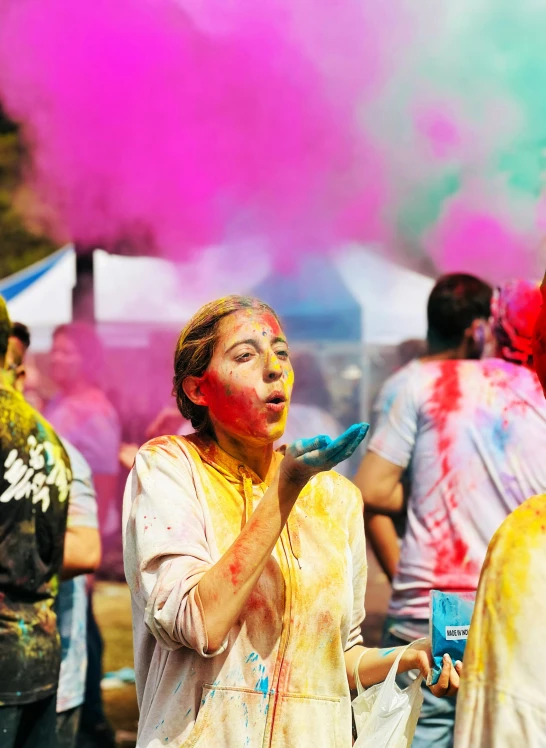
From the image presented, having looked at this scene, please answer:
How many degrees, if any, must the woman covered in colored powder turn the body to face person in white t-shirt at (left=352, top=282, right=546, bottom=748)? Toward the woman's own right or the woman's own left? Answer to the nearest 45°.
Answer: approximately 135° to the woman's own left

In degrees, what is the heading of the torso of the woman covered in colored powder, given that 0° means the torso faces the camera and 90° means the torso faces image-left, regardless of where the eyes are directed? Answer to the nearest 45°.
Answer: approximately 315°

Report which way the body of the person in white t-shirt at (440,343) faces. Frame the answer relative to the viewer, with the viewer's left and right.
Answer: facing away from the viewer and to the right of the viewer

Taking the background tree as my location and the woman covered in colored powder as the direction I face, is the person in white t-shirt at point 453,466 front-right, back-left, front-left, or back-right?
front-left

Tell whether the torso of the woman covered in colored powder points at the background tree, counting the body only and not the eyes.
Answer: no
